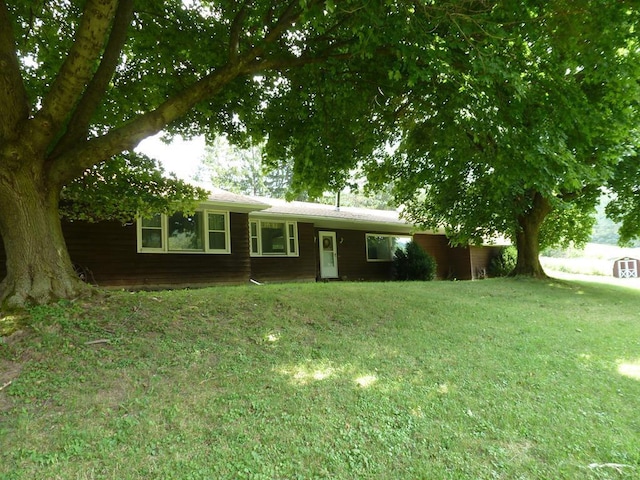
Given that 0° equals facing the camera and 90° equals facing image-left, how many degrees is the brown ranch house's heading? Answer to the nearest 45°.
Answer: approximately 315°

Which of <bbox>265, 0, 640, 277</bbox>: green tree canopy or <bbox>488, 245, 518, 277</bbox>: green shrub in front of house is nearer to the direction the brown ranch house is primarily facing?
the green tree canopy

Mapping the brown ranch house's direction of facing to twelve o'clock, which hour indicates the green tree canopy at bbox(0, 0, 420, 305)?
The green tree canopy is roughly at 2 o'clock from the brown ranch house.
